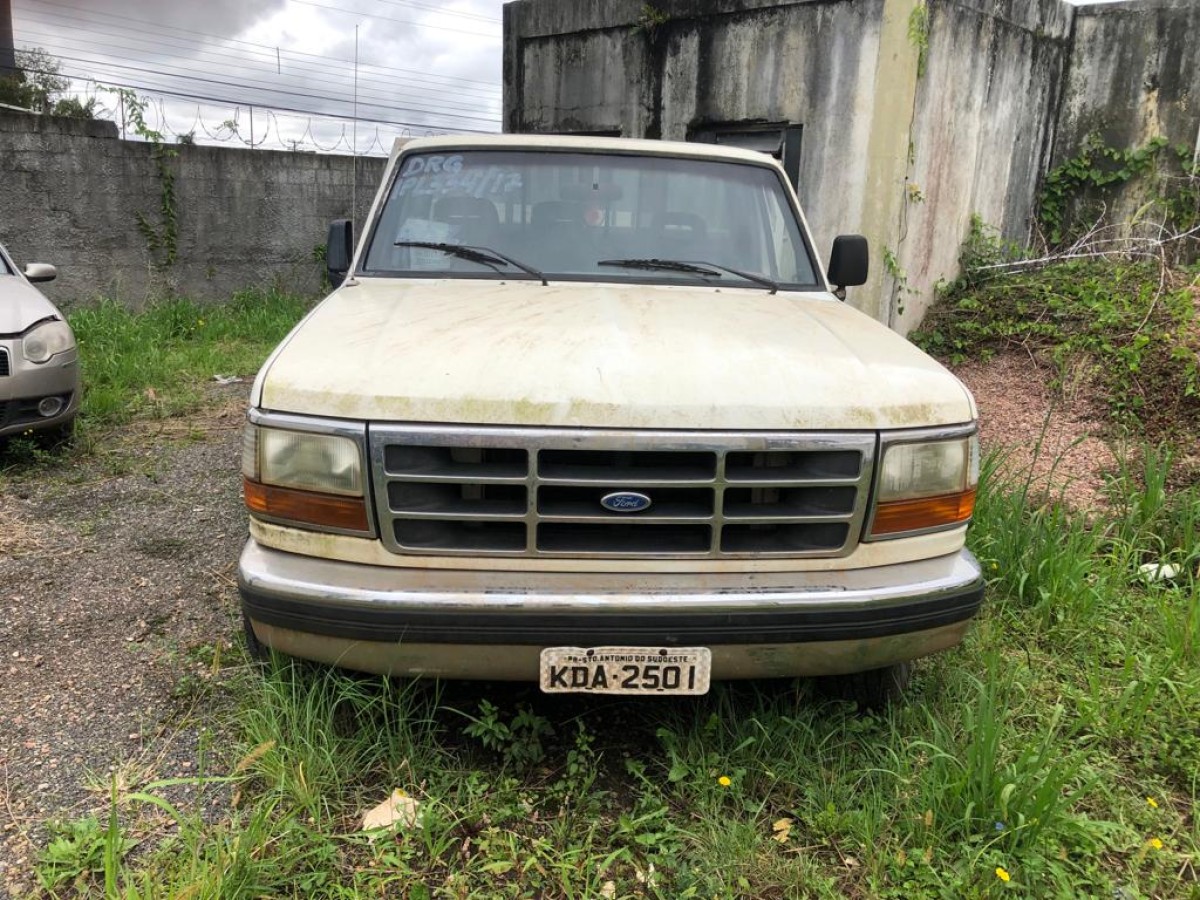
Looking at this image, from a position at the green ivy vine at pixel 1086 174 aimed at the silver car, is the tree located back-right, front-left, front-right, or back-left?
front-right

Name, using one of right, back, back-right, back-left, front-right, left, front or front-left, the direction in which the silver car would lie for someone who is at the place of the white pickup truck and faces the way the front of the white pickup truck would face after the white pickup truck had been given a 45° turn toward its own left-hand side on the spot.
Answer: back

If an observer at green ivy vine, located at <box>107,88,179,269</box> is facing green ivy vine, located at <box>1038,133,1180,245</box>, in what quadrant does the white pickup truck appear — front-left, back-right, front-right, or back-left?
front-right

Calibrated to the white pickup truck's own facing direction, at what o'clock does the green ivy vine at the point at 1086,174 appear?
The green ivy vine is roughly at 7 o'clock from the white pickup truck.

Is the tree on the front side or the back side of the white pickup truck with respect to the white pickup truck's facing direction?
on the back side

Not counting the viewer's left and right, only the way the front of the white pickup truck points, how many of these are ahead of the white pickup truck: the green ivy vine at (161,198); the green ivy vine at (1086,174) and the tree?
0

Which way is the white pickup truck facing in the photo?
toward the camera
